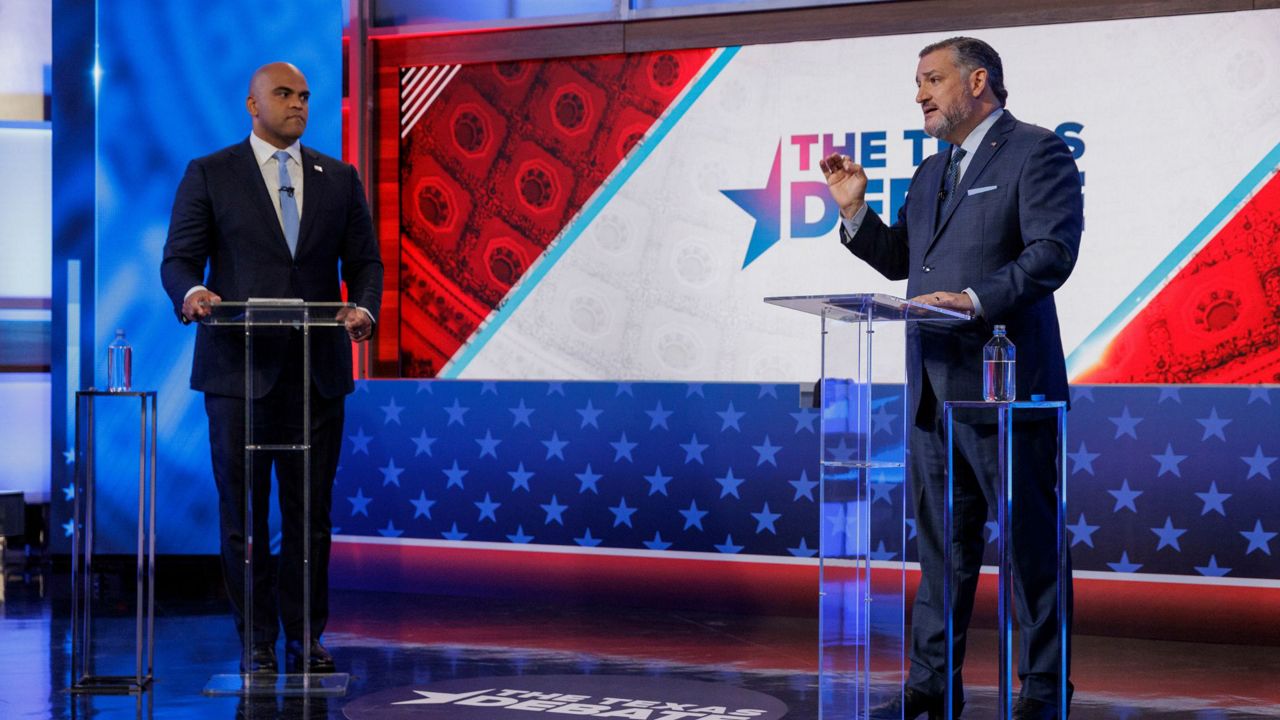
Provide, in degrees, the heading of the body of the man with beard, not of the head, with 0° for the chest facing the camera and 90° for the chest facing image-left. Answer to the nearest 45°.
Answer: approximately 45°

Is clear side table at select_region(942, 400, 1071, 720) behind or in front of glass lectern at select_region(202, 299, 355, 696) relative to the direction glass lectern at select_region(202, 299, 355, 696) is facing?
in front

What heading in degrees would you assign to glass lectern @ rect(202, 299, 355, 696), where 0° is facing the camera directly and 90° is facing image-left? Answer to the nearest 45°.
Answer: approximately 0°

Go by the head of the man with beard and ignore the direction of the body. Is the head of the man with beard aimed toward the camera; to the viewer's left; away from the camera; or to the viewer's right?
to the viewer's left

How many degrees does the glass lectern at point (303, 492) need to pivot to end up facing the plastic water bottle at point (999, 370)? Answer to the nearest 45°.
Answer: approximately 45° to its left

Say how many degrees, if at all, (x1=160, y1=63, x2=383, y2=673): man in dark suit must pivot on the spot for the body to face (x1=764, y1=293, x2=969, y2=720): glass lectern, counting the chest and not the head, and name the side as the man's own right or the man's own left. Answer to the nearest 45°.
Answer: approximately 45° to the man's own left

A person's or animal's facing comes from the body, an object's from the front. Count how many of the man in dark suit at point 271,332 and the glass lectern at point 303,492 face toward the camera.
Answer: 2
